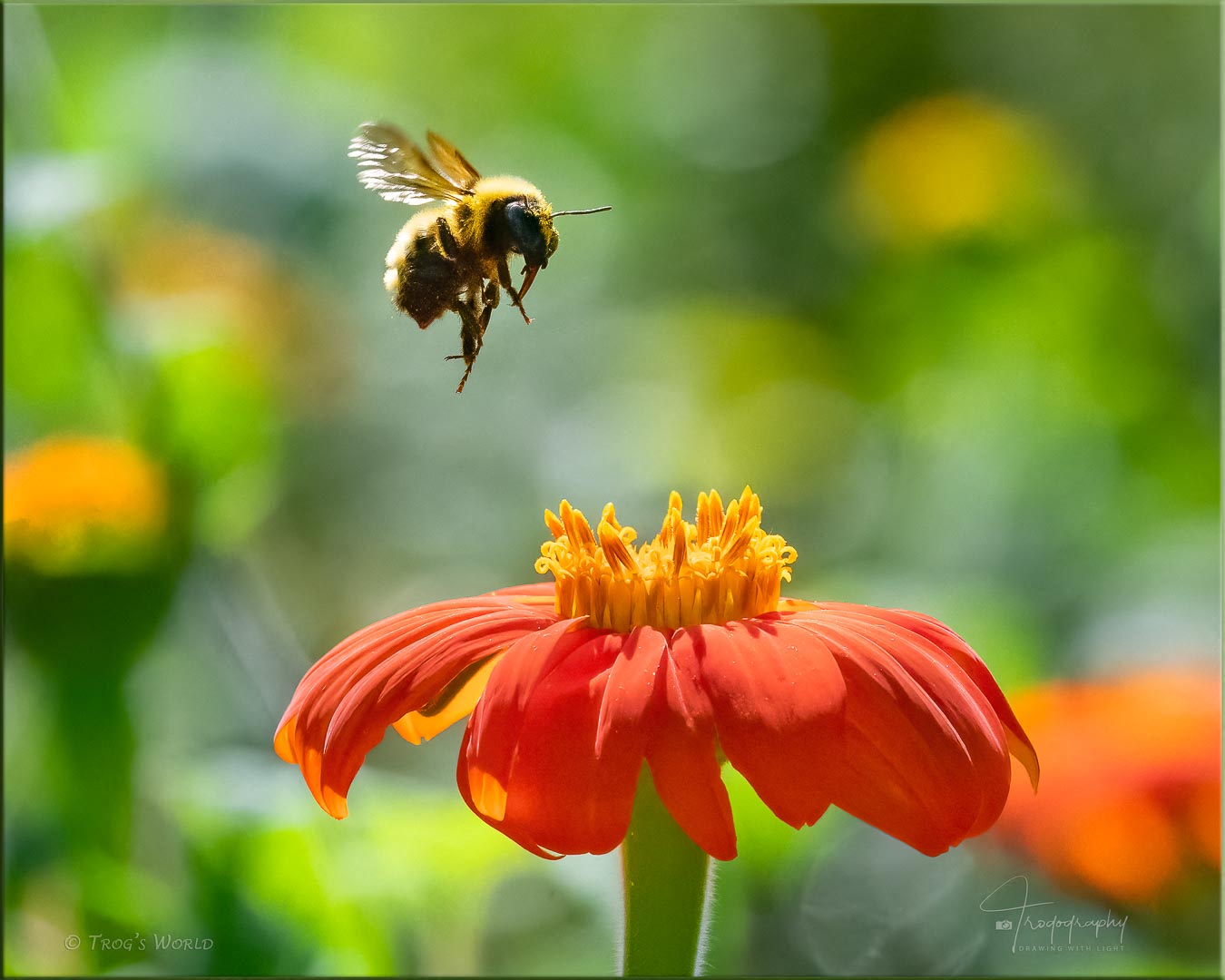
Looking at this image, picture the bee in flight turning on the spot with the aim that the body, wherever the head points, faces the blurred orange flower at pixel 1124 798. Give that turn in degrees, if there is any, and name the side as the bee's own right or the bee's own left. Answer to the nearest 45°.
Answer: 0° — it already faces it

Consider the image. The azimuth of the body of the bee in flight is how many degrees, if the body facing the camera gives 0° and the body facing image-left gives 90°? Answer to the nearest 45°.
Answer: approximately 270°
